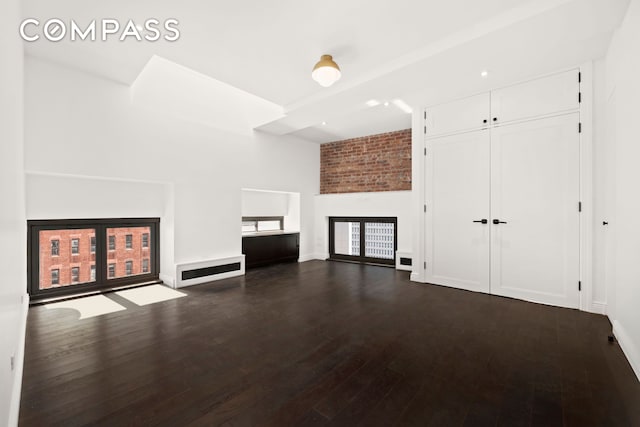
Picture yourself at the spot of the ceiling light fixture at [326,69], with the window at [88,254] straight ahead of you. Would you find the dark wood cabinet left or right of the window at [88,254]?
right

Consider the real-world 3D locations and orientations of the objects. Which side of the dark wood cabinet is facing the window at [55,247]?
right

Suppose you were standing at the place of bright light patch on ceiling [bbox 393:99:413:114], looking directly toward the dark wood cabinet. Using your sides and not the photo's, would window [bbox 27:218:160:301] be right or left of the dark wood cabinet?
left

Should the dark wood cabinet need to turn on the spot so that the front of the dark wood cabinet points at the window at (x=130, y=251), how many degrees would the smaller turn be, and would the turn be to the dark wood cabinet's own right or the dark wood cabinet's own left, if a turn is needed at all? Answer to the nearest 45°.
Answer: approximately 90° to the dark wood cabinet's own right

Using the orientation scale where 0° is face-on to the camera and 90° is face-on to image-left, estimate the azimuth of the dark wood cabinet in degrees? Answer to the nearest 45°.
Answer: approximately 315°

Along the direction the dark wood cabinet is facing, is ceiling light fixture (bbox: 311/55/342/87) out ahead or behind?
ahead

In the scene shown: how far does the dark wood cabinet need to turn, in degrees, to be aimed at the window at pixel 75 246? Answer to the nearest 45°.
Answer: approximately 90° to its right
